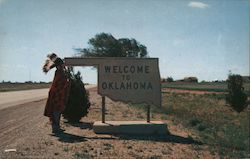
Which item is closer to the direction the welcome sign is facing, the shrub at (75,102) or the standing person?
the standing person

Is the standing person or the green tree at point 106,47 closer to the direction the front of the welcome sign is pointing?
the standing person

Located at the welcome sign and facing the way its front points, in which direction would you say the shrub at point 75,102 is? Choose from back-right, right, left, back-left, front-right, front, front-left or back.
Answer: back-right

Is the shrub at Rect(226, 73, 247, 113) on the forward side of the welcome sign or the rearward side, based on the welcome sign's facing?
on the rearward side

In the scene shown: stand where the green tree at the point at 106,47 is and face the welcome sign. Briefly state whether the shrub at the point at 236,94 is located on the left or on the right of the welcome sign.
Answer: left

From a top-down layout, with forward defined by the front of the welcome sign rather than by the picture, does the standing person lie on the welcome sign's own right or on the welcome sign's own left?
on the welcome sign's own right

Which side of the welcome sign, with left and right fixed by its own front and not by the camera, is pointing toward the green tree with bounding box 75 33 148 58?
back

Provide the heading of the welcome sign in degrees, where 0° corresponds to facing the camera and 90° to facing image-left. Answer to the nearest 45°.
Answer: approximately 0°

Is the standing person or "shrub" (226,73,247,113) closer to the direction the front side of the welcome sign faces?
the standing person
